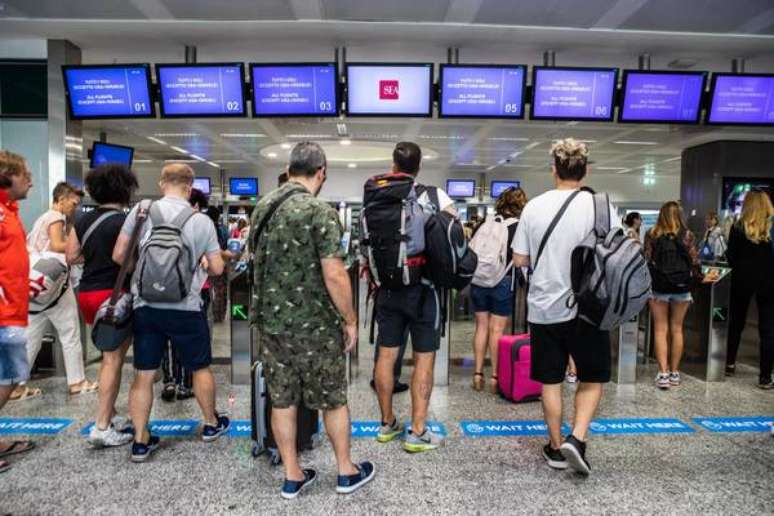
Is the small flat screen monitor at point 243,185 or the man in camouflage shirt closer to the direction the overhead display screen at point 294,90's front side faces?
the man in camouflage shirt

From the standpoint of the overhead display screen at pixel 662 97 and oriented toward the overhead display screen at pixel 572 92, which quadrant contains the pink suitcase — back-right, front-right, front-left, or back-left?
front-left

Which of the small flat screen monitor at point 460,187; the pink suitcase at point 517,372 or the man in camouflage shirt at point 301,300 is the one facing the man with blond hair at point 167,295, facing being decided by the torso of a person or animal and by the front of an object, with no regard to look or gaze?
the small flat screen monitor

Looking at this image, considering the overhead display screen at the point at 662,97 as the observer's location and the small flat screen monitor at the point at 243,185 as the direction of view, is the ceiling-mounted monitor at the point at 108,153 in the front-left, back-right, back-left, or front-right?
front-left

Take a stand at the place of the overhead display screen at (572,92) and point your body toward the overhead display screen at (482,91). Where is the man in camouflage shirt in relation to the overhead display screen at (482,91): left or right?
left

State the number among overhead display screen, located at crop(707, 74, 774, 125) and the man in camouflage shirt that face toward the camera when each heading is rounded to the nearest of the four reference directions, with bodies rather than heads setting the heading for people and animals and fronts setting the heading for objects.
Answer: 1

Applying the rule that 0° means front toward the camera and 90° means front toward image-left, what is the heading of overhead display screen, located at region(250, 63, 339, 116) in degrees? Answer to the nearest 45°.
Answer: approximately 0°

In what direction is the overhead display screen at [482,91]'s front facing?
toward the camera

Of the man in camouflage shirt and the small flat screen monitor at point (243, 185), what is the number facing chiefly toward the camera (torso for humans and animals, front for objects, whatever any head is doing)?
1

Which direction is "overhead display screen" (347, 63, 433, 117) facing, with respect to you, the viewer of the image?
facing the viewer

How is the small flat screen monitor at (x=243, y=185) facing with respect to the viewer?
toward the camera

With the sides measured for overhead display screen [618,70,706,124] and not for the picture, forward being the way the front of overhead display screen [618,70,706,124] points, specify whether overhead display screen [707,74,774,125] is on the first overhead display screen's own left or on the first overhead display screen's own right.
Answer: on the first overhead display screen's own left

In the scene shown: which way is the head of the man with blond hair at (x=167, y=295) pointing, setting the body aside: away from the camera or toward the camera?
away from the camera
